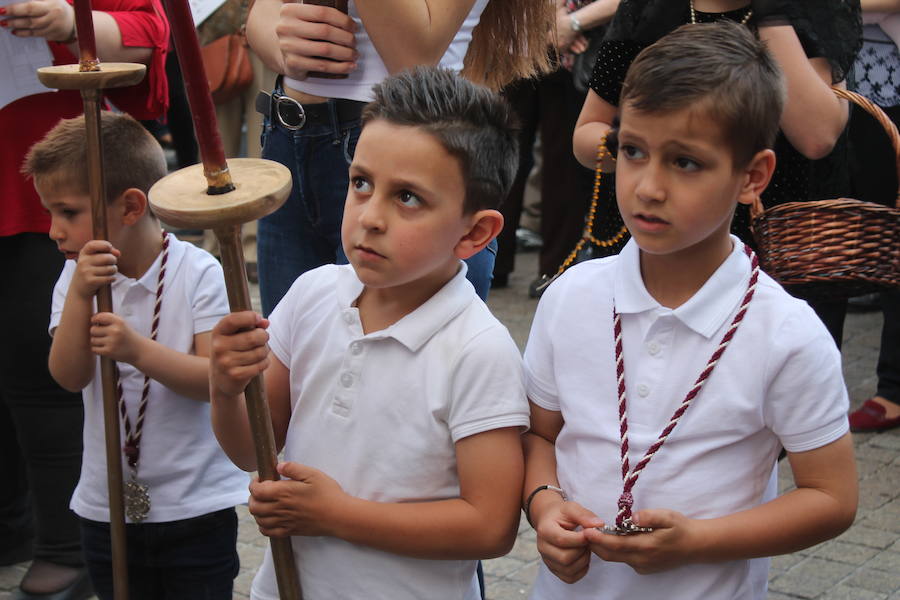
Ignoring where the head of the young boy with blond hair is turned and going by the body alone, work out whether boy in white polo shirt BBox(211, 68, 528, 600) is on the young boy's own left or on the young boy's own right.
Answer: on the young boy's own left

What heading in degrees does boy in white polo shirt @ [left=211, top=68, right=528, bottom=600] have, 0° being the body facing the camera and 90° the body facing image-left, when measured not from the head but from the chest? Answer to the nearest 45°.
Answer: approximately 45°

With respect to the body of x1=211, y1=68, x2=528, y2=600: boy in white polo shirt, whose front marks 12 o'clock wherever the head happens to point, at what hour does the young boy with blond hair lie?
The young boy with blond hair is roughly at 3 o'clock from the boy in white polo shirt.

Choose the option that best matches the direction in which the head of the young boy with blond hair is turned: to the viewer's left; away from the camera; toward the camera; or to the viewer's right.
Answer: to the viewer's left

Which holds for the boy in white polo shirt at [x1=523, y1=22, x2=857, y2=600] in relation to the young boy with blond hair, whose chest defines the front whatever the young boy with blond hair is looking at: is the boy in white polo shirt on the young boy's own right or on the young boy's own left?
on the young boy's own left

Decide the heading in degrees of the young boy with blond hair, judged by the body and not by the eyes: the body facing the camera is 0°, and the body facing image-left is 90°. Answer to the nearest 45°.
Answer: approximately 45°
